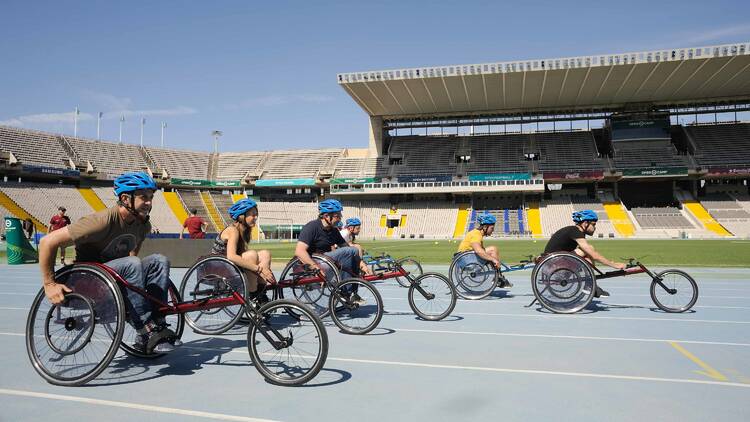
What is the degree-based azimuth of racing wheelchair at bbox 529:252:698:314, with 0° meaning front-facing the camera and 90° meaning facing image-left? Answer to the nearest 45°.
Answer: approximately 270°

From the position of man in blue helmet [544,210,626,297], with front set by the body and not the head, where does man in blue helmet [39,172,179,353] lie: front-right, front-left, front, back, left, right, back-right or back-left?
back-right

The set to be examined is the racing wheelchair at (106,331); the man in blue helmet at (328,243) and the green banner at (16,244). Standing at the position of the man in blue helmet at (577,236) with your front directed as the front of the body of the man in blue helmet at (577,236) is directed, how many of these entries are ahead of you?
0

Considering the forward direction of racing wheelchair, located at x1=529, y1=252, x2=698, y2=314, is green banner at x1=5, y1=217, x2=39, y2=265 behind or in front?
behind

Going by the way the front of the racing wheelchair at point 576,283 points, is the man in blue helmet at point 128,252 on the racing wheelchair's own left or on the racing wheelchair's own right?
on the racing wheelchair's own right

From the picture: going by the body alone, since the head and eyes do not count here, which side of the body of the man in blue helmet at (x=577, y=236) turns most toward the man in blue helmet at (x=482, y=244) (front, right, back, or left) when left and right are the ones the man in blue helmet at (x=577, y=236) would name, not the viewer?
back

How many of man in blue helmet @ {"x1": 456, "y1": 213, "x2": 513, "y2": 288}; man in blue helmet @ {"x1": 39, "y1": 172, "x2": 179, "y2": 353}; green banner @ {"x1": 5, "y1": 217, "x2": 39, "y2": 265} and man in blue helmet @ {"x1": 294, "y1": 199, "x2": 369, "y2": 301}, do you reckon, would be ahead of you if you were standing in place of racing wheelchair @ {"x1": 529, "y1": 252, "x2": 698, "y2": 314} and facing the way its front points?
0

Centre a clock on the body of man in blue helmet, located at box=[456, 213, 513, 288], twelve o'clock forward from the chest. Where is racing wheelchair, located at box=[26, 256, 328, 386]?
The racing wheelchair is roughly at 4 o'clock from the man in blue helmet.

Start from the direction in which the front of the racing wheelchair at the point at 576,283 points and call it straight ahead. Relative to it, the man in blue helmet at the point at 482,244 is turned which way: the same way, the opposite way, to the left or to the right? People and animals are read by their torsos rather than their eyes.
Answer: the same way

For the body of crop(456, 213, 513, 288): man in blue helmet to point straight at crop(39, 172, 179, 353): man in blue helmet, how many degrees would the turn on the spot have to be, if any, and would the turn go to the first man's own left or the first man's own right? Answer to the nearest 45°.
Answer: approximately 135° to the first man's own right

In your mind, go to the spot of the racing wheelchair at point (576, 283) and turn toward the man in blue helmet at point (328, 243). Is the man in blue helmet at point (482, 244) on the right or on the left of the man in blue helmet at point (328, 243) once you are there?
right

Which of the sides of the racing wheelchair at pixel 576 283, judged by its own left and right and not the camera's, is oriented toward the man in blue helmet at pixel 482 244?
back

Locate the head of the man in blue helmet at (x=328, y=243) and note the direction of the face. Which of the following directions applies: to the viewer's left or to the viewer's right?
to the viewer's right

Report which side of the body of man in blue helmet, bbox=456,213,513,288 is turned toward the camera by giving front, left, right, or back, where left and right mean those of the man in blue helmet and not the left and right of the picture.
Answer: right

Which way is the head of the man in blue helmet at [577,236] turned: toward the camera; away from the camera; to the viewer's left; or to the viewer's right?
to the viewer's right

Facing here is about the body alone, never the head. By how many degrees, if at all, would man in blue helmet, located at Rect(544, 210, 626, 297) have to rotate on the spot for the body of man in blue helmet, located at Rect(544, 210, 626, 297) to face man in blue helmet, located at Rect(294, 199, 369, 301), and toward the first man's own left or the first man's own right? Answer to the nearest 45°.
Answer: approximately 135° to the first man's own right

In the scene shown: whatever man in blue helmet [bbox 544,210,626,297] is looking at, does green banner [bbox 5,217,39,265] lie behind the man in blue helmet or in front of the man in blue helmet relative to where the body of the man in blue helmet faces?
behind

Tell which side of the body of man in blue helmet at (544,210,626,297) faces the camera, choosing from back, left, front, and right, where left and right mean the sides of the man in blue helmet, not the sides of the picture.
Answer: right

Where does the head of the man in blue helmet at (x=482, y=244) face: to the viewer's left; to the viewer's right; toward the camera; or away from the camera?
to the viewer's right
